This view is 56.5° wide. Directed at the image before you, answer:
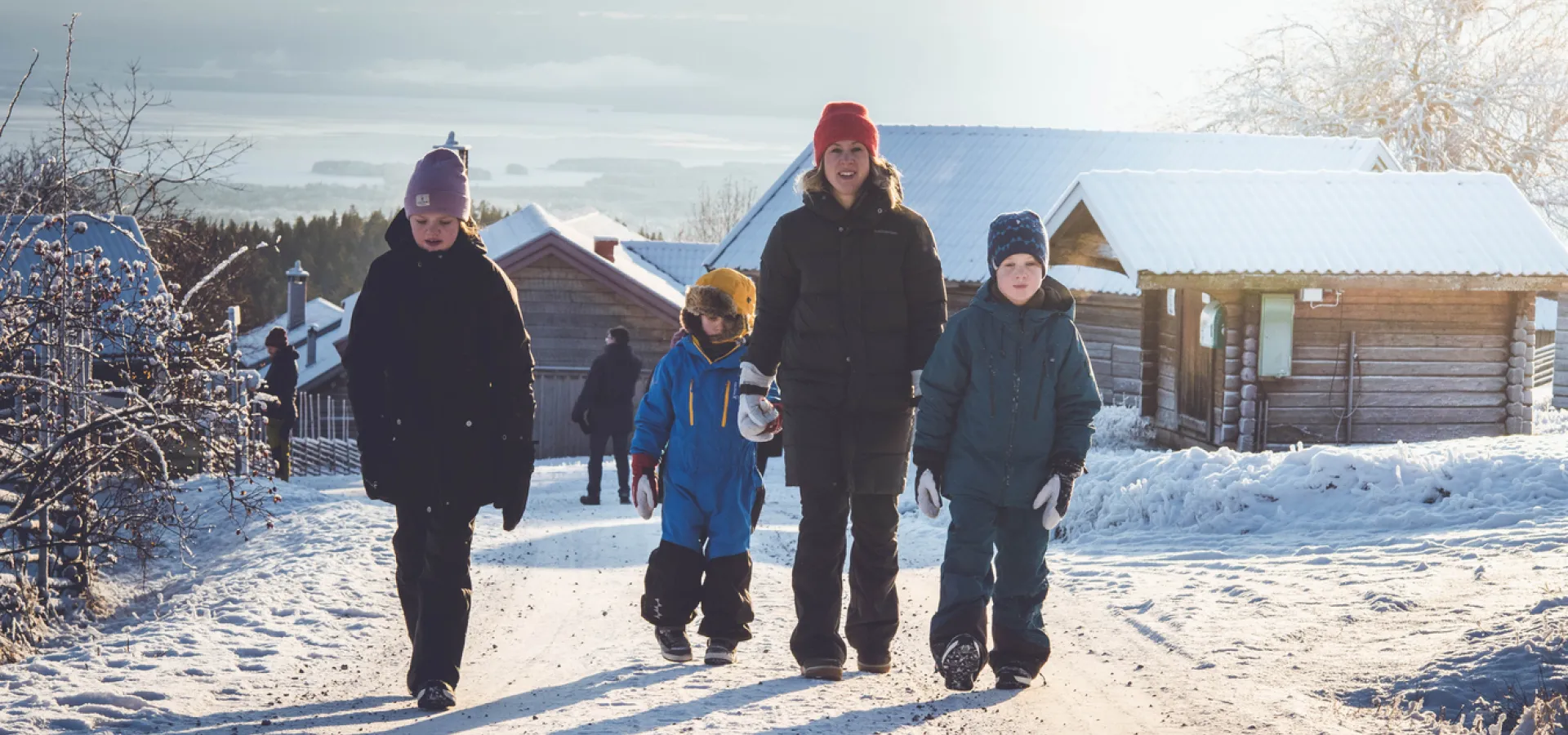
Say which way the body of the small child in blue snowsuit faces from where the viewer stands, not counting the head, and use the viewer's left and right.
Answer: facing the viewer

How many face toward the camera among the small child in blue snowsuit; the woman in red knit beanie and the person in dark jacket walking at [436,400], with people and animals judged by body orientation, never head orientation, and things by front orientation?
3

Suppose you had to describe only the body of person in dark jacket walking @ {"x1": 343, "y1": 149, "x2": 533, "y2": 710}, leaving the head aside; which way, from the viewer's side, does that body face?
toward the camera

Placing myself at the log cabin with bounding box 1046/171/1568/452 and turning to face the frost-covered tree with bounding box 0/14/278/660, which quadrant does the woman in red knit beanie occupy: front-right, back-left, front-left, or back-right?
front-left

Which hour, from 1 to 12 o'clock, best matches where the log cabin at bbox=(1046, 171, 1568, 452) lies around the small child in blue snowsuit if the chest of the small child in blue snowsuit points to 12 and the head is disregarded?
The log cabin is roughly at 7 o'clock from the small child in blue snowsuit.

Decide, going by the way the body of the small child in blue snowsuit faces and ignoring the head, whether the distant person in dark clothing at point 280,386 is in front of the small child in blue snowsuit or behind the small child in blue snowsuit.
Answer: behind

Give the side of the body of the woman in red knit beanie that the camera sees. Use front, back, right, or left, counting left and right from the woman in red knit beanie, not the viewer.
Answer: front

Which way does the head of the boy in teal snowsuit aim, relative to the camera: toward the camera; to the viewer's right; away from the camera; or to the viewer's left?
toward the camera

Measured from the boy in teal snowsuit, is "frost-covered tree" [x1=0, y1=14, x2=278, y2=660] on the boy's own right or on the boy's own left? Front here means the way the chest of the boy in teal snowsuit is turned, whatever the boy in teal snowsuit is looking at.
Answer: on the boy's own right

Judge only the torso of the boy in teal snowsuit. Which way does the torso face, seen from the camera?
toward the camera

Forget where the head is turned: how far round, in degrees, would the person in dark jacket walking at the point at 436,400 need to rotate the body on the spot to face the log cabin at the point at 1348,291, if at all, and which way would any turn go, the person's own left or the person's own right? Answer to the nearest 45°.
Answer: approximately 135° to the person's own left

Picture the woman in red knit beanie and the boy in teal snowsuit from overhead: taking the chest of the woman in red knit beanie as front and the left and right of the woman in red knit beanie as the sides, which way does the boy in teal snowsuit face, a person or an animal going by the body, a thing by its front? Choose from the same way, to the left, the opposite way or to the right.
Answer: the same way

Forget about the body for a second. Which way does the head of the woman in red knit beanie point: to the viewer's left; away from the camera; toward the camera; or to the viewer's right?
toward the camera

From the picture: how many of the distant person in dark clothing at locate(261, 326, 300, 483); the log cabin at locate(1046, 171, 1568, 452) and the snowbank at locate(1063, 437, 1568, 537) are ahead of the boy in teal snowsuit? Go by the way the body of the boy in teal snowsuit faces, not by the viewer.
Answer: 0

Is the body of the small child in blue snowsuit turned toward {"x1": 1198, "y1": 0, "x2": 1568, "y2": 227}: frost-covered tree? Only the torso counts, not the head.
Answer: no

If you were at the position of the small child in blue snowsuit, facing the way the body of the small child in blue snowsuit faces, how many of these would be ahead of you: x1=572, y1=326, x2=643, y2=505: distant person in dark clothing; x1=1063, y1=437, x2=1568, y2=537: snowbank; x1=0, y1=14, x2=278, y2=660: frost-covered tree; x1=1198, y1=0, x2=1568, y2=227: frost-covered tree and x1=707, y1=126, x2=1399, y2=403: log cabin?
0

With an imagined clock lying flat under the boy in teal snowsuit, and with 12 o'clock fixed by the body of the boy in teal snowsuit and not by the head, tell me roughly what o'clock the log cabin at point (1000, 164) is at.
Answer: The log cabin is roughly at 6 o'clock from the boy in teal snowsuit.

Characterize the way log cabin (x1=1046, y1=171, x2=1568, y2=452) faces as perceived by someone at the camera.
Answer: facing the viewer and to the left of the viewer
